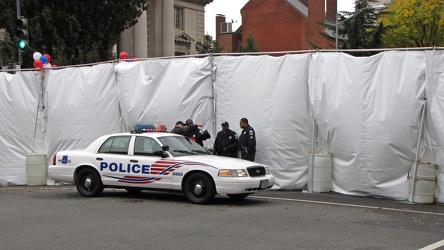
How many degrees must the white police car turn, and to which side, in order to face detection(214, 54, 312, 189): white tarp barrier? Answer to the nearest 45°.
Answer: approximately 90° to its left

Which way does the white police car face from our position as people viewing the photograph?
facing the viewer and to the right of the viewer

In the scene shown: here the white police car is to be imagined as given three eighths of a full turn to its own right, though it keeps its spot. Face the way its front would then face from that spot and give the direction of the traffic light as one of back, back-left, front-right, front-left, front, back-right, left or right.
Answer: front-right

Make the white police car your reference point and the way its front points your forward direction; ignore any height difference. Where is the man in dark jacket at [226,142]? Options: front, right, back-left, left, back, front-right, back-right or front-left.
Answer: left

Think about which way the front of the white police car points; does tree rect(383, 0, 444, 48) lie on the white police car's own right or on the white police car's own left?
on the white police car's own left

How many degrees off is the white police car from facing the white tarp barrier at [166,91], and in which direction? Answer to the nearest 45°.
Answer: approximately 135° to its left

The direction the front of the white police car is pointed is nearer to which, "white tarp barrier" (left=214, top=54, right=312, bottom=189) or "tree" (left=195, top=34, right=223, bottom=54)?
the white tarp barrier

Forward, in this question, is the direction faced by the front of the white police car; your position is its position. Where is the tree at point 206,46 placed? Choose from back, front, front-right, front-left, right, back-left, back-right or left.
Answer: back-left

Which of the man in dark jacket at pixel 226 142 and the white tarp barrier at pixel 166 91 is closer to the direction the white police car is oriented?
the man in dark jacket

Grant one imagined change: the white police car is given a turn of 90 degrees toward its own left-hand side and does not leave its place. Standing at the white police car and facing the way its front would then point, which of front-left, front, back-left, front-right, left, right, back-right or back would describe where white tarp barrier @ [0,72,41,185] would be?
left

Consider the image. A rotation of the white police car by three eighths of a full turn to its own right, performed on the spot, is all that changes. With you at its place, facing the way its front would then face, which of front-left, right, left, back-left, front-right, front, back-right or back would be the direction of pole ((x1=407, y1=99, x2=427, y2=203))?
back
